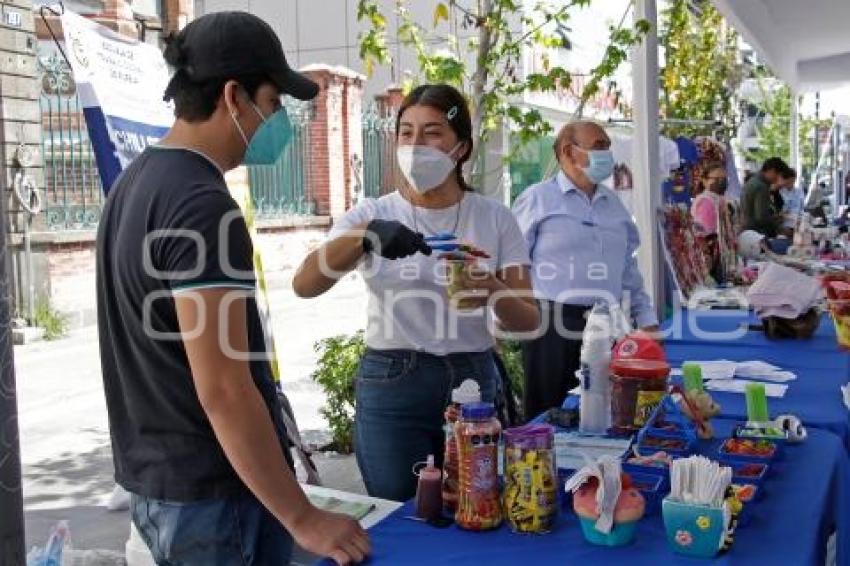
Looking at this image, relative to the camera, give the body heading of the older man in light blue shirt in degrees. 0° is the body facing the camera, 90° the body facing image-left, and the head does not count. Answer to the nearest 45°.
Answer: approximately 315°

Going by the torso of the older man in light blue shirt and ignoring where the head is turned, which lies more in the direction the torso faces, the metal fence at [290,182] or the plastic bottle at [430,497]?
the plastic bottle

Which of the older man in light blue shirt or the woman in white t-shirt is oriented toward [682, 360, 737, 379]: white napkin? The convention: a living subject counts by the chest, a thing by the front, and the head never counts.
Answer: the older man in light blue shirt

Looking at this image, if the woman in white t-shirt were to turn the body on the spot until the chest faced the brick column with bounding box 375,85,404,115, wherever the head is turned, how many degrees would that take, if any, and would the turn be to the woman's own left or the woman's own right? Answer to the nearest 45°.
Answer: approximately 180°

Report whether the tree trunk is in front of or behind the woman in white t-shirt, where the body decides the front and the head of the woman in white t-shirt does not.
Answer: behind

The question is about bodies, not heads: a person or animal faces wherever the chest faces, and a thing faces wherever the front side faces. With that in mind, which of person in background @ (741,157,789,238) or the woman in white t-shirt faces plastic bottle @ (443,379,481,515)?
the woman in white t-shirt

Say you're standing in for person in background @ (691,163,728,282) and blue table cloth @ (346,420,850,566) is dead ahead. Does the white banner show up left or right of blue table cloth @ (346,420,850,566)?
right

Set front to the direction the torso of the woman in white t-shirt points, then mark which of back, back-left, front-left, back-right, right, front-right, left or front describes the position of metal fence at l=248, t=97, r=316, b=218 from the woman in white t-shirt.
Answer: back

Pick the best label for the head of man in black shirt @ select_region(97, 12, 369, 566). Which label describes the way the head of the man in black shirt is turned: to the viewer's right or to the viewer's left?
to the viewer's right

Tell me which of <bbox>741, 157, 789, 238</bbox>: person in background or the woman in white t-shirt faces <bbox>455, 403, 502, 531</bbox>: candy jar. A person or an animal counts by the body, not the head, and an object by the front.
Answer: the woman in white t-shirt

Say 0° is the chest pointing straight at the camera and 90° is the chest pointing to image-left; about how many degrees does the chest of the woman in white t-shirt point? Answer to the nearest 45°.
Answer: approximately 0°

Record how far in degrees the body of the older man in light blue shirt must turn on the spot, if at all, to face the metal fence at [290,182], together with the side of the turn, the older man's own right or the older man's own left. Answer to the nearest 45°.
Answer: approximately 180°

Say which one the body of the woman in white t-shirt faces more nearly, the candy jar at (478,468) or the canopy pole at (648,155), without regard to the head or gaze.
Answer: the candy jar
